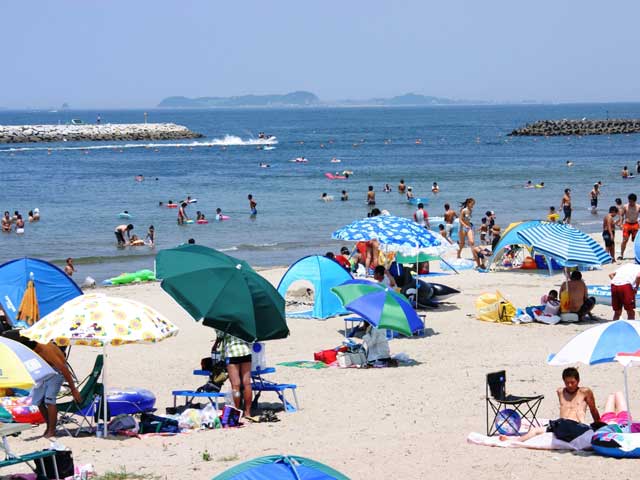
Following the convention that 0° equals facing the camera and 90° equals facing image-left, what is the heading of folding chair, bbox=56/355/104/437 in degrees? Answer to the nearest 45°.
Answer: approximately 90°

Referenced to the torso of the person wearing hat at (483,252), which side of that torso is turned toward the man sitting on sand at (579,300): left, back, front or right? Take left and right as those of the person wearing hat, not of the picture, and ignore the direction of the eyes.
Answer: left

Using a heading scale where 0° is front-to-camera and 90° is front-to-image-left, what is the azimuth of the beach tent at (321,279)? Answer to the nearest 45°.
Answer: approximately 45°

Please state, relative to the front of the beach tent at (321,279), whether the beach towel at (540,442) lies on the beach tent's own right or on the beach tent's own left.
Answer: on the beach tent's own left

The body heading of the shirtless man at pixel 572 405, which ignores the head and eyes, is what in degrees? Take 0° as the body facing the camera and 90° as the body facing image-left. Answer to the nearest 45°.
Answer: approximately 45°
